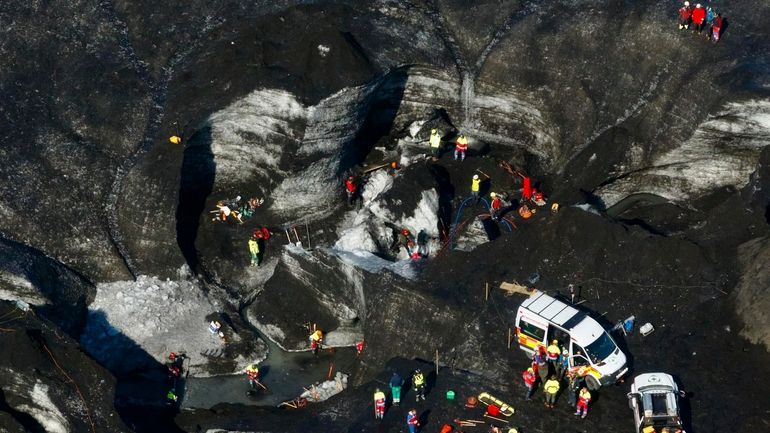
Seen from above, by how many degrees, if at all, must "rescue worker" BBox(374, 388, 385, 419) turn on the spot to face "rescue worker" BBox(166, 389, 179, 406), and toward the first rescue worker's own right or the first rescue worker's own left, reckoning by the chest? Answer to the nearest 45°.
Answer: approximately 45° to the first rescue worker's own left

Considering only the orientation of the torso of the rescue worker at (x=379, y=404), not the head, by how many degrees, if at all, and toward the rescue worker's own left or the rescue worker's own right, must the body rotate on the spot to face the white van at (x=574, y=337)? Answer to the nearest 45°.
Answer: approximately 90° to the rescue worker's own right

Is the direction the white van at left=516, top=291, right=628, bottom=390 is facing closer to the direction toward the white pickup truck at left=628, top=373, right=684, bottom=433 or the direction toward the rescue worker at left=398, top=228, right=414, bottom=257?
the white pickup truck

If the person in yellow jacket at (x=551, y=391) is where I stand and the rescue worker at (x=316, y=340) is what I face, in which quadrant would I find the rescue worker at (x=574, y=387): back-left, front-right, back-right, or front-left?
back-right

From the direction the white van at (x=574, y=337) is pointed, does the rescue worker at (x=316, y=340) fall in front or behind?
behind

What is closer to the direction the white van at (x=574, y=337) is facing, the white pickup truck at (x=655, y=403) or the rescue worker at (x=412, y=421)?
the white pickup truck

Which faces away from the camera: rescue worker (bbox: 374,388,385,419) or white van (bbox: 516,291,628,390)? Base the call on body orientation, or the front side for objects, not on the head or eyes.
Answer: the rescue worker

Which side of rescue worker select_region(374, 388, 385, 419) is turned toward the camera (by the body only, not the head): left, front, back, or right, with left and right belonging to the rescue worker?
back

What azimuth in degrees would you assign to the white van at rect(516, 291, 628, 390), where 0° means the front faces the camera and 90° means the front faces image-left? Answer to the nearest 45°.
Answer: approximately 315°

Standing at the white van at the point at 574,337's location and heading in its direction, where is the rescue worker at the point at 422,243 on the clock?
The rescue worker is roughly at 6 o'clock from the white van.

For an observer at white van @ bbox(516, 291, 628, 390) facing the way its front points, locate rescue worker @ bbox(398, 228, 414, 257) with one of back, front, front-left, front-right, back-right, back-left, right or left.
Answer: back

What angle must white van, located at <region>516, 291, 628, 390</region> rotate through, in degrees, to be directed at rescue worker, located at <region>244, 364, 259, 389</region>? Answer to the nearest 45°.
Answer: approximately 135° to its right

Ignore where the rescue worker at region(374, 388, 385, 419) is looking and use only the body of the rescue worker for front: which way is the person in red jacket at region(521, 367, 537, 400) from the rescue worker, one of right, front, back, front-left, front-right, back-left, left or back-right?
right

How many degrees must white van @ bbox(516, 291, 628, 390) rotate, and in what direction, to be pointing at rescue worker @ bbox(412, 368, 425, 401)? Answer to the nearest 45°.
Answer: approximately 135° to its right

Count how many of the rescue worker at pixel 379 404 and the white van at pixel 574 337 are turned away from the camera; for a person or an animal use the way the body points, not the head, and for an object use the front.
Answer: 1

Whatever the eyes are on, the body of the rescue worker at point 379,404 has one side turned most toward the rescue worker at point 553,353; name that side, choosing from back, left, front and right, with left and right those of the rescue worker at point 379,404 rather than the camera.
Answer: right

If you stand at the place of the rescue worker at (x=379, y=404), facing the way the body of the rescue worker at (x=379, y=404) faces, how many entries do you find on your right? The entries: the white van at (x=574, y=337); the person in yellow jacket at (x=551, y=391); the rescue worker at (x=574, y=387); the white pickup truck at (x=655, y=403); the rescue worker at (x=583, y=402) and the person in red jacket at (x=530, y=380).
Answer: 6

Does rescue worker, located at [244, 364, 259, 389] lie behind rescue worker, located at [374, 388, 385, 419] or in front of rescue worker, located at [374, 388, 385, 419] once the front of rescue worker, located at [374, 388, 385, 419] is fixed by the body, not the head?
in front
